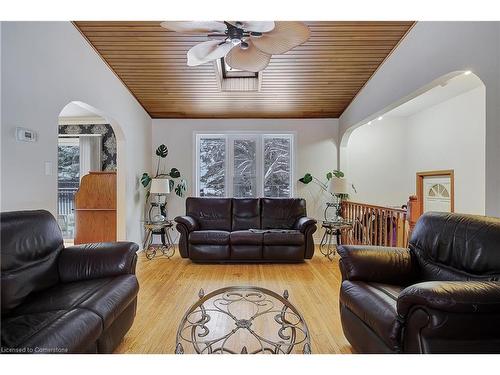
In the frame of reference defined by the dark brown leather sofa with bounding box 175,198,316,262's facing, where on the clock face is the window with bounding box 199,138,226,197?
The window is roughly at 5 o'clock from the dark brown leather sofa.

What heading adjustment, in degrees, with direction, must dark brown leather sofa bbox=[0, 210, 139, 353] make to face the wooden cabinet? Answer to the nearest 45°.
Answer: approximately 135° to its left

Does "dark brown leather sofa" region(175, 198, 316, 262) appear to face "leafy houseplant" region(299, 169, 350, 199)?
no

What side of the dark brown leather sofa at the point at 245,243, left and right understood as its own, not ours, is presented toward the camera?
front

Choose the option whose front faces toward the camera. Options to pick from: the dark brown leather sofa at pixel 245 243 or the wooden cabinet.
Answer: the dark brown leather sofa

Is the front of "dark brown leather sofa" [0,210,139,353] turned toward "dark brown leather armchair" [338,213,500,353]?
yes

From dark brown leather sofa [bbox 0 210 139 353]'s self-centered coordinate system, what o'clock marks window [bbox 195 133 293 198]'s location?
The window is roughly at 9 o'clock from the dark brown leather sofa.

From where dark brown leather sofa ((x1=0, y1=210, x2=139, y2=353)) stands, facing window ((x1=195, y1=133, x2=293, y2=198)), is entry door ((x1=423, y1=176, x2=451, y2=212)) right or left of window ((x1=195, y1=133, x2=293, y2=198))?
right

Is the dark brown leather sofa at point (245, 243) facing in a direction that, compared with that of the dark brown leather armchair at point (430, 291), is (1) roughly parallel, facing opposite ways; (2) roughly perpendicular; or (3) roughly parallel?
roughly perpendicular

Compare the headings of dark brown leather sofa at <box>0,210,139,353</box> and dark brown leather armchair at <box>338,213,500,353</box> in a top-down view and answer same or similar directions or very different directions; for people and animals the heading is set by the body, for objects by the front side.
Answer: very different directions

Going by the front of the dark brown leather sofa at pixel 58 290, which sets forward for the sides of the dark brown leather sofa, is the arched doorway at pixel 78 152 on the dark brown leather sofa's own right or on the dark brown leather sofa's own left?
on the dark brown leather sofa's own left

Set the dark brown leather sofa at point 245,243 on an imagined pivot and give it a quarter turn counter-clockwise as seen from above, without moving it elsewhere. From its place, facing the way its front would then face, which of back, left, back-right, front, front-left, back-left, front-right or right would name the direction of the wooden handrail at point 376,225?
front

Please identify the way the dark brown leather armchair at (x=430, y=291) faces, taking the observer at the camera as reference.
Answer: facing the viewer and to the left of the viewer

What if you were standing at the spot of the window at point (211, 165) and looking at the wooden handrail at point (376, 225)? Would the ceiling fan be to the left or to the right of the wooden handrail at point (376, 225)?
right
